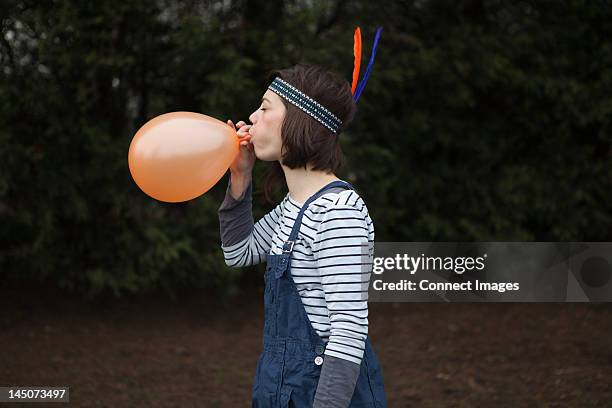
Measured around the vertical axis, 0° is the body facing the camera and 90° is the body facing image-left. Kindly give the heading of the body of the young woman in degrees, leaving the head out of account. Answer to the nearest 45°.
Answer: approximately 90°

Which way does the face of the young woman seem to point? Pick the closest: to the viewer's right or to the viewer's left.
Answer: to the viewer's left
